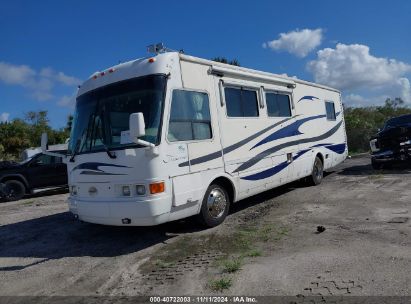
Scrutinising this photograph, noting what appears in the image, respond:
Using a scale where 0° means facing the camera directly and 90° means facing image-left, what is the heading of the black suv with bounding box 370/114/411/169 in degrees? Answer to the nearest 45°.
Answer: approximately 45°

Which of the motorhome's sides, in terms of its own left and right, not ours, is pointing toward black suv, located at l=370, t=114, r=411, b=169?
back

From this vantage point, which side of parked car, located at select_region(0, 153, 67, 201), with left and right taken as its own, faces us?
left

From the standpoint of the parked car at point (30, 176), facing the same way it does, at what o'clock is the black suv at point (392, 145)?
The black suv is roughly at 7 o'clock from the parked car.
